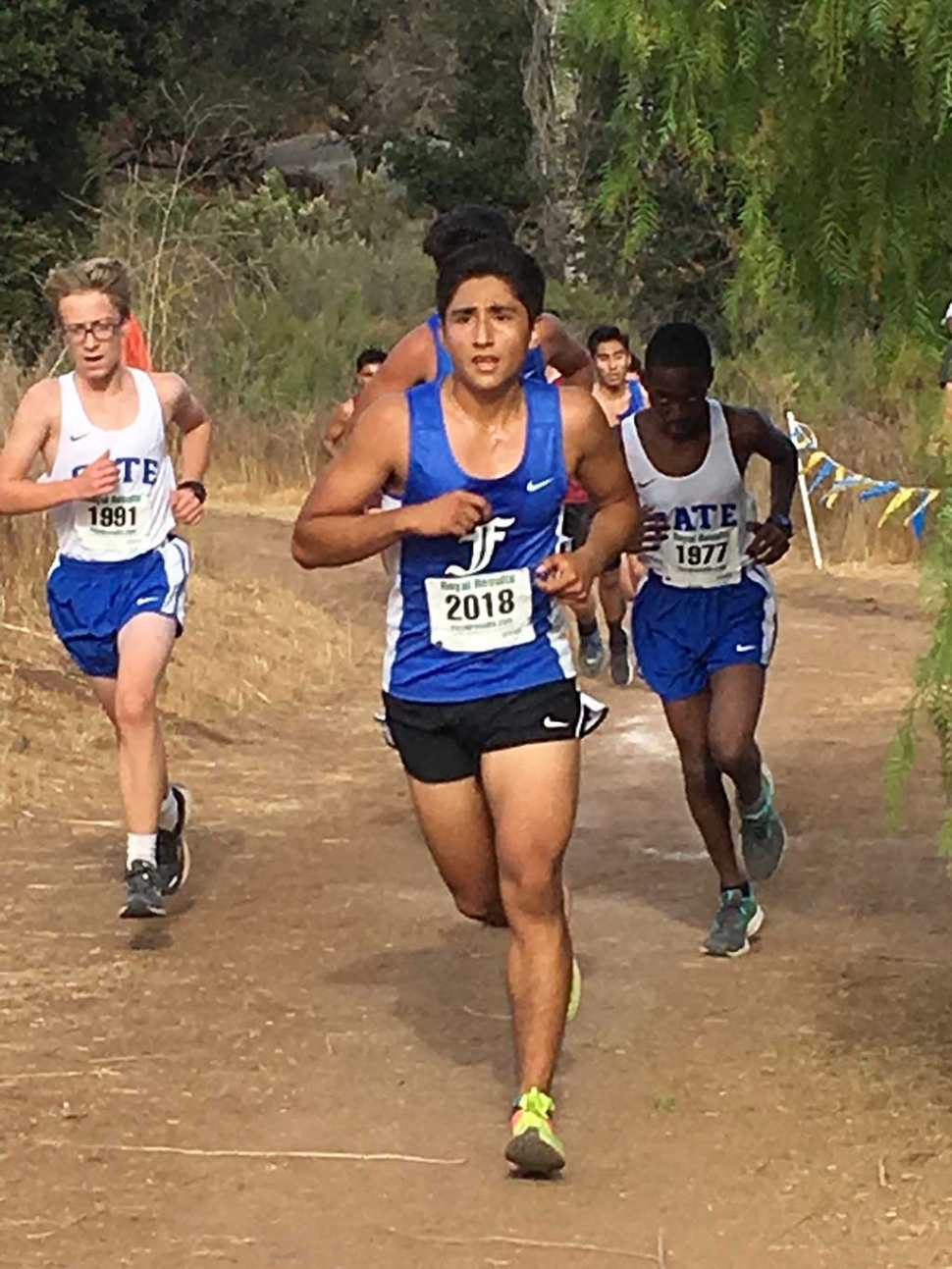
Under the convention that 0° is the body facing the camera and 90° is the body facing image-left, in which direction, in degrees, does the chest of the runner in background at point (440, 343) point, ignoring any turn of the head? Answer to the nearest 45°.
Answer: approximately 0°

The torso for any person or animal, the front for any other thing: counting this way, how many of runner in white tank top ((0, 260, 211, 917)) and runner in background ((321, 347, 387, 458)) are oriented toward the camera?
2

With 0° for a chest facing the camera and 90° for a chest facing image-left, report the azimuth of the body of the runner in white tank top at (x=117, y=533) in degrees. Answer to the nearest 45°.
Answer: approximately 0°

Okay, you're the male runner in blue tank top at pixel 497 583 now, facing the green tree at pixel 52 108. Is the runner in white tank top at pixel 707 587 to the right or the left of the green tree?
right

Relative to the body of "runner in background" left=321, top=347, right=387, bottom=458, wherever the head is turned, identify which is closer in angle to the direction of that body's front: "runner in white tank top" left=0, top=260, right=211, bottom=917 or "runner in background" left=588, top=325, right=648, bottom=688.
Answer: the runner in white tank top

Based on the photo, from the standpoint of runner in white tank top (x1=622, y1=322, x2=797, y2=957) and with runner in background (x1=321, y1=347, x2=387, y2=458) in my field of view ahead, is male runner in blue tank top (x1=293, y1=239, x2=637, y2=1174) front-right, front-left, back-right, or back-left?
back-left

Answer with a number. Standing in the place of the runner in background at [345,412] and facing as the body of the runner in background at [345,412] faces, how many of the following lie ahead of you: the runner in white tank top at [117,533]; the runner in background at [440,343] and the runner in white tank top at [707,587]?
3

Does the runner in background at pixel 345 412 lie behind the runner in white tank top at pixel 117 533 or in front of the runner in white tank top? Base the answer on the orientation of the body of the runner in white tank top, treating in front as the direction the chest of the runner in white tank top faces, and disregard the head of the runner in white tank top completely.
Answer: behind

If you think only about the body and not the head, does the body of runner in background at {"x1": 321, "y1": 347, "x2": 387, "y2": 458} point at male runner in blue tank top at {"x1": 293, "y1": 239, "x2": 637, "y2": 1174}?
yes

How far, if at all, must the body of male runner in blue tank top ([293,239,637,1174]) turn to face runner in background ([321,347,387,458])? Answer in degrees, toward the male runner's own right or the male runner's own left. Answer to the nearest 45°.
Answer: approximately 180°

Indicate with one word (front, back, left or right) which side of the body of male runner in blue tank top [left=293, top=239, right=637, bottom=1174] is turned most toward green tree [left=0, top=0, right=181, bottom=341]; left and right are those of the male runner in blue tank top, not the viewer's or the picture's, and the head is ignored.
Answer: back
